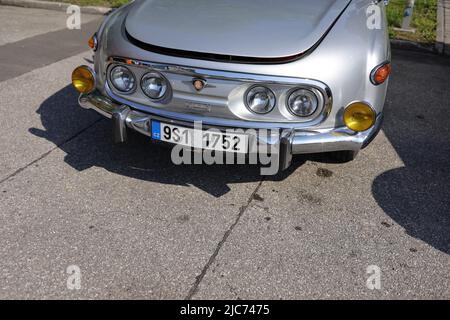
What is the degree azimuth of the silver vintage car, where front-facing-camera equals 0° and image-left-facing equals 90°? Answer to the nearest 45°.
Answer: approximately 45°
